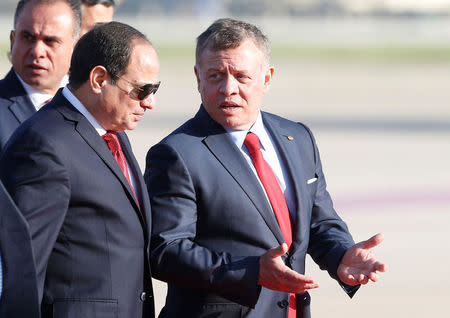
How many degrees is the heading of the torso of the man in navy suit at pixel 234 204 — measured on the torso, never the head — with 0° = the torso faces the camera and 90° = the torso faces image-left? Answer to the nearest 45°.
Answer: approximately 315°

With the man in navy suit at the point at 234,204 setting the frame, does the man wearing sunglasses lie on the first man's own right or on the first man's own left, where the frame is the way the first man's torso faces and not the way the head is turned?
on the first man's own right

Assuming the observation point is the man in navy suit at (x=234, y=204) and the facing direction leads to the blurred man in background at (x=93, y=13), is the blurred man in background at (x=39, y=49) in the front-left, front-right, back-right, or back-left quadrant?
front-left

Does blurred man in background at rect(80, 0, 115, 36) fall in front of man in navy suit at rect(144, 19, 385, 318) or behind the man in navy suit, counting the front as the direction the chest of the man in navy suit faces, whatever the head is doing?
behind

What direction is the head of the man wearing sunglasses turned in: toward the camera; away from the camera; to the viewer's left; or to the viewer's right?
to the viewer's right

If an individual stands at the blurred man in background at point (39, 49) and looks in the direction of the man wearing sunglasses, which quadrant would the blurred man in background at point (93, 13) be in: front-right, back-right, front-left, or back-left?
back-left
